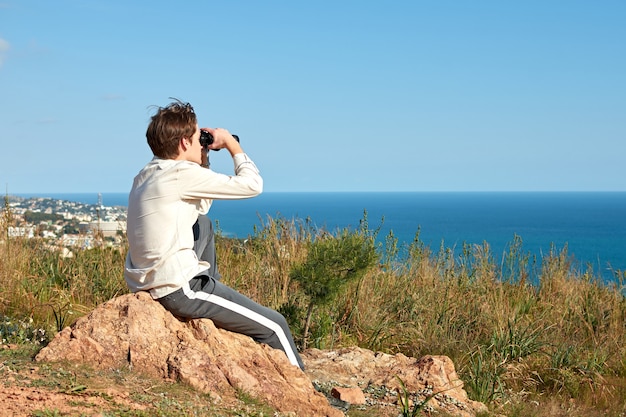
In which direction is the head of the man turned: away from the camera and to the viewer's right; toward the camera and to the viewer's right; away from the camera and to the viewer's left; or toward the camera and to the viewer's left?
away from the camera and to the viewer's right

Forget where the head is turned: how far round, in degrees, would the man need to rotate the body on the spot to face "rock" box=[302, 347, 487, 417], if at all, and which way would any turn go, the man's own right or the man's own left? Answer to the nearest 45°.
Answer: approximately 45° to the man's own right

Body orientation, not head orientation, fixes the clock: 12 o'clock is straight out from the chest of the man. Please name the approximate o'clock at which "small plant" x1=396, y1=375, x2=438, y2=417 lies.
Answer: The small plant is roughly at 2 o'clock from the man.

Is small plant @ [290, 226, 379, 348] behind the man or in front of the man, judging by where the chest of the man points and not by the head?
in front

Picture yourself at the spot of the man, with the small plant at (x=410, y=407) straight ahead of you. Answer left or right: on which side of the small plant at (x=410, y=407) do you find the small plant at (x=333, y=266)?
left

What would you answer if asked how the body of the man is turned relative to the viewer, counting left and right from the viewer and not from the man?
facing away from the viewer and to the right of the viewer
